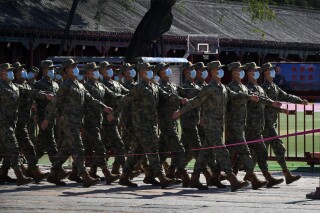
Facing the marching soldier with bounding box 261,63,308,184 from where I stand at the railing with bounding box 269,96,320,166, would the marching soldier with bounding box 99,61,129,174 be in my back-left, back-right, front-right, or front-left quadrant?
front-right

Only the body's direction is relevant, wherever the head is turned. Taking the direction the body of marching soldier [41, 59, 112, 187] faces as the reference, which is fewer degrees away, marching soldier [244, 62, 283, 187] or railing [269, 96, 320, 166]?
the marching soldier

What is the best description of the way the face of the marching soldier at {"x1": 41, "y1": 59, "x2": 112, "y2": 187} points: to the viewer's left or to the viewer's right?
to the viewer's right

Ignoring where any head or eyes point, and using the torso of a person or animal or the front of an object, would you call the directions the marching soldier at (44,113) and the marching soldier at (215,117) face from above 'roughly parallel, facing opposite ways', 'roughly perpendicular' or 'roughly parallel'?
roughly parallel

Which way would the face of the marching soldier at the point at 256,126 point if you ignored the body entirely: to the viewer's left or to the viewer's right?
to the viewer's right

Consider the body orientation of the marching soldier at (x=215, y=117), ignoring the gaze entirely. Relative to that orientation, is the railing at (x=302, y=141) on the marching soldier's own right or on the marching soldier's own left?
on the marching soldier's own left

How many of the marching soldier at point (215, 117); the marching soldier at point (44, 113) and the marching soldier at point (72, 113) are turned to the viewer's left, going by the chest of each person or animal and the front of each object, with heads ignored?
0

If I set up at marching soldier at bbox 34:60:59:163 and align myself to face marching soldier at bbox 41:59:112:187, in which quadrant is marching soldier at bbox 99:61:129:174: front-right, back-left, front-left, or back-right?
front-left

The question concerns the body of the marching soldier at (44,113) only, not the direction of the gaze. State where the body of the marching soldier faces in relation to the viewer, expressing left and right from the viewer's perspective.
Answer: facing the viewer and to the right of the viewer

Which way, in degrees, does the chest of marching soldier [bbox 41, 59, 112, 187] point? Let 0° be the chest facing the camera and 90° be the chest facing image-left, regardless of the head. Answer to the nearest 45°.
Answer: approximately 315°

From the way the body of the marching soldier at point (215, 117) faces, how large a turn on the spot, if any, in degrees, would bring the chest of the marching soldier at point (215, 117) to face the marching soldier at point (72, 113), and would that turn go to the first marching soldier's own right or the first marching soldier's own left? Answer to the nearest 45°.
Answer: approximately 135° to the first marching soldier's own right

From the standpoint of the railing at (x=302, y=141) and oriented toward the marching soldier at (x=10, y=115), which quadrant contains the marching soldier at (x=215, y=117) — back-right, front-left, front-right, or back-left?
front-left

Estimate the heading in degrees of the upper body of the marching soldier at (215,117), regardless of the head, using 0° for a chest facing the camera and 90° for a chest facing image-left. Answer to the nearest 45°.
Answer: approximately 315°

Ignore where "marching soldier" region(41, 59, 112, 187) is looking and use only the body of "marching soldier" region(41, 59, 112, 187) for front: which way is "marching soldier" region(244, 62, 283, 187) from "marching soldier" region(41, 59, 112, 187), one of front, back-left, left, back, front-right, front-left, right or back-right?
front-left
